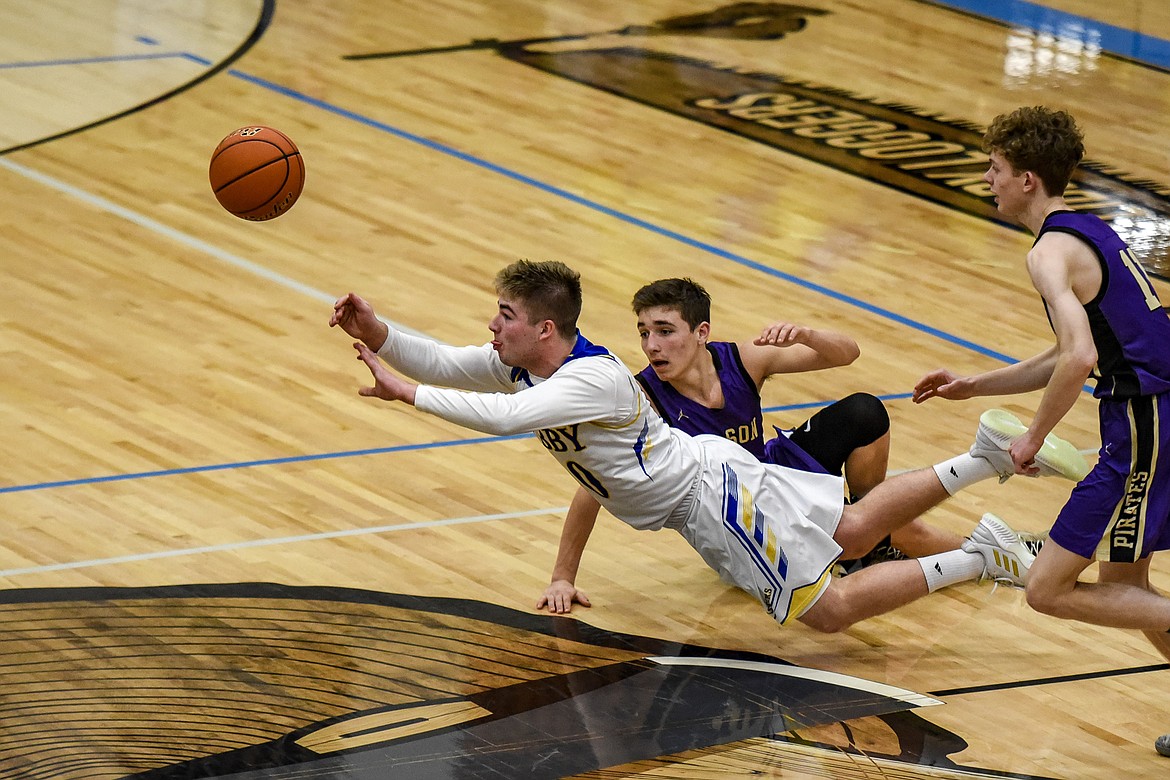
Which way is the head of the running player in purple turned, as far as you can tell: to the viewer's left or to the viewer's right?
to the viewer's left

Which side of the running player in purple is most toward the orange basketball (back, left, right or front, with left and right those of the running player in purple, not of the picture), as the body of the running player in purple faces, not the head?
front

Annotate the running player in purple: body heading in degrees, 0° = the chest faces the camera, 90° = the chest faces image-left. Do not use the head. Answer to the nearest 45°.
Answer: approximately 90°

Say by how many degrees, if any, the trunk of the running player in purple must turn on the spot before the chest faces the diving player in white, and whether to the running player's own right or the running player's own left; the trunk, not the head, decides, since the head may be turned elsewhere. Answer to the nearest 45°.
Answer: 0° — they already face them
